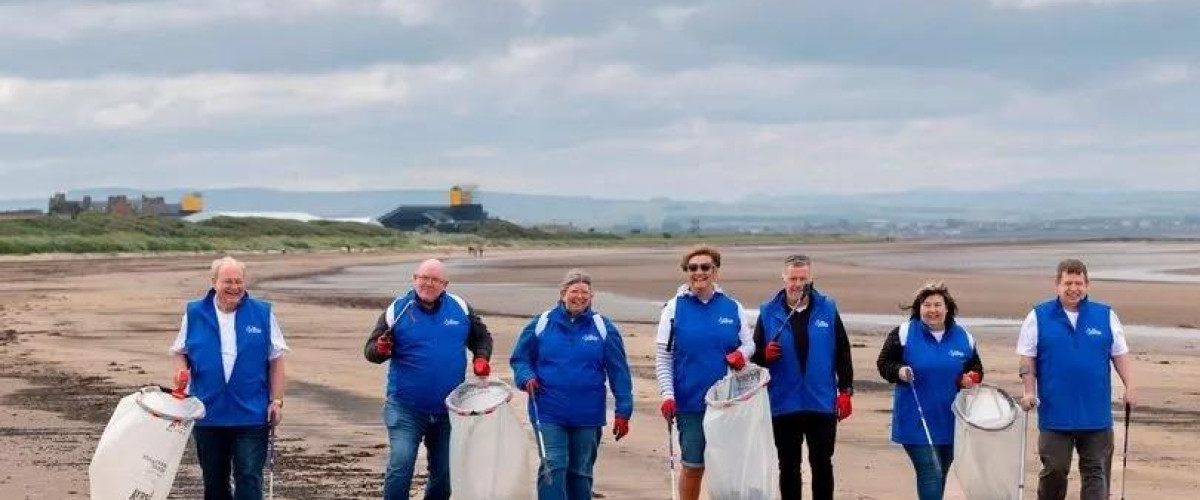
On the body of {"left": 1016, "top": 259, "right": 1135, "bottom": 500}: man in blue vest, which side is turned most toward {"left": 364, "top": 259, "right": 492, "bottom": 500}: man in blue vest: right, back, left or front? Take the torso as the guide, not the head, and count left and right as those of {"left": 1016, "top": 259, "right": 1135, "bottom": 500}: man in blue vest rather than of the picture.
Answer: right

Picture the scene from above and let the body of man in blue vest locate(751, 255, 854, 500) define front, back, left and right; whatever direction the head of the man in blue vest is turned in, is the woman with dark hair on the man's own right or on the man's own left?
on the man's own left

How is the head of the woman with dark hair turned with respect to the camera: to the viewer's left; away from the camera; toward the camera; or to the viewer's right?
toward the camera

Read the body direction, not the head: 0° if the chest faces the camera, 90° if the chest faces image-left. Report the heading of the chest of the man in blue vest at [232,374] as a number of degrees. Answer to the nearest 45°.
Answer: approximately 0°

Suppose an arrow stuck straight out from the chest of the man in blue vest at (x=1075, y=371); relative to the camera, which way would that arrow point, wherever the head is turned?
toward the camera

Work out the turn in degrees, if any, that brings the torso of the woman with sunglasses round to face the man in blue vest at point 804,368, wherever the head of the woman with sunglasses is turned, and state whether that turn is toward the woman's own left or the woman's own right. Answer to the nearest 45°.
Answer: approximately 90° to the woman's own left

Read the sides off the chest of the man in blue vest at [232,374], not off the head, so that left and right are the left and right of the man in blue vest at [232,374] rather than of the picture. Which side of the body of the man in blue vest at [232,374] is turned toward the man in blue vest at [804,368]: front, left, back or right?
left

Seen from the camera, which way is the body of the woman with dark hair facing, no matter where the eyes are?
toward the camera

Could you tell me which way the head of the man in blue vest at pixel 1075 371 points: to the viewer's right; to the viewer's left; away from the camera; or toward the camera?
toward the camera

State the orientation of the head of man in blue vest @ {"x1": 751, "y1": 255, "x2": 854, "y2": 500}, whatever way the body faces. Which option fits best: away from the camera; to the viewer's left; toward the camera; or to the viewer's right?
toward the camera

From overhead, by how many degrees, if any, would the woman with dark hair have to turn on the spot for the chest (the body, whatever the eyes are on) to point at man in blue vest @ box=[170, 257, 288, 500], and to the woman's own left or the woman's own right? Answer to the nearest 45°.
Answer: approximately 90° to the woman's own right

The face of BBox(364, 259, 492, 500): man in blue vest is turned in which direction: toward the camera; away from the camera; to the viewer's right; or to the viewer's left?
toward the camera

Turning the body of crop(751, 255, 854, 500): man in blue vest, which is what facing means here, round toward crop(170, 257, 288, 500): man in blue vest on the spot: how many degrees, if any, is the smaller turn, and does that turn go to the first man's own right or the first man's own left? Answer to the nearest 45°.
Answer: approximately 90° to the first man's own right

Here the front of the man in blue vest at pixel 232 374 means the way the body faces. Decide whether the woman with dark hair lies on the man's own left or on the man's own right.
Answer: on the man's own left
